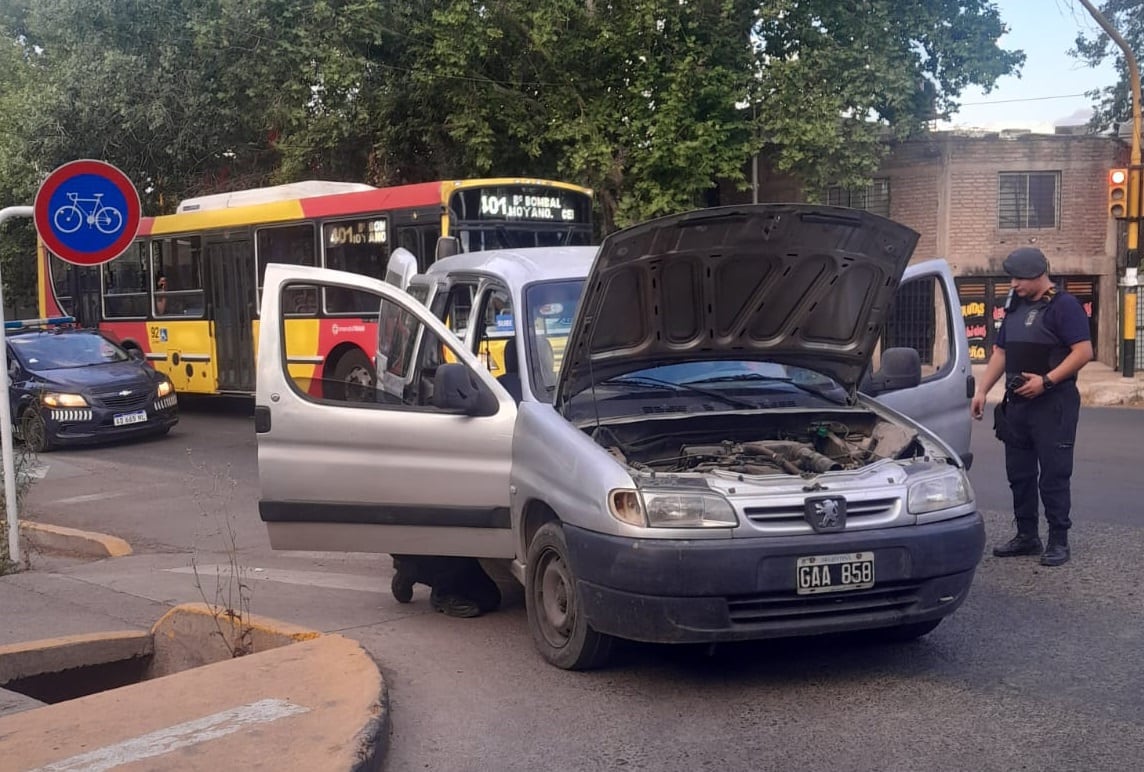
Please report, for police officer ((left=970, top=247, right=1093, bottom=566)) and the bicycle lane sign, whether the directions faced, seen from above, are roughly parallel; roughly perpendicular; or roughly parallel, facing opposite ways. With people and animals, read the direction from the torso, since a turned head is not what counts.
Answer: roughly perpendicular

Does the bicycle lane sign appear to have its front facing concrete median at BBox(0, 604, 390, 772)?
yes

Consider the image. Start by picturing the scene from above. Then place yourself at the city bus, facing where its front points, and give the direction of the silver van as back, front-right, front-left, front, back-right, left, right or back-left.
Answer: front-right

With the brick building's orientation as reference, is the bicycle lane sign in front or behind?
in front

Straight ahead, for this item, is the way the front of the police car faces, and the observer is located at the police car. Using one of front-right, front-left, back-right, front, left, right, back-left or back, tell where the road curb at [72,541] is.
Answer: front-right

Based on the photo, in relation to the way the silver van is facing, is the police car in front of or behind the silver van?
behind

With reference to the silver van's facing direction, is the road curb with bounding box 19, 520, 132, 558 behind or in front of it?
behind

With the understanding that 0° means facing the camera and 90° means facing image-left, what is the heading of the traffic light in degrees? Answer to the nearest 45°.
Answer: approximately 0°

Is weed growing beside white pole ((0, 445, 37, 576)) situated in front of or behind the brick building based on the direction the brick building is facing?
in front

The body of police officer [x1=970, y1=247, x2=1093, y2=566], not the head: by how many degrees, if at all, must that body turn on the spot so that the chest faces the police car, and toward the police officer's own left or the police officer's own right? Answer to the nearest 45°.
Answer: approximately 90° to the police officer's own right

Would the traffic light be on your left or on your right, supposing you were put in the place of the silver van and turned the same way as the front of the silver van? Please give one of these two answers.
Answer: on your left

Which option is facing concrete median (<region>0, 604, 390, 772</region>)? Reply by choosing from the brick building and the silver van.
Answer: the brick building
